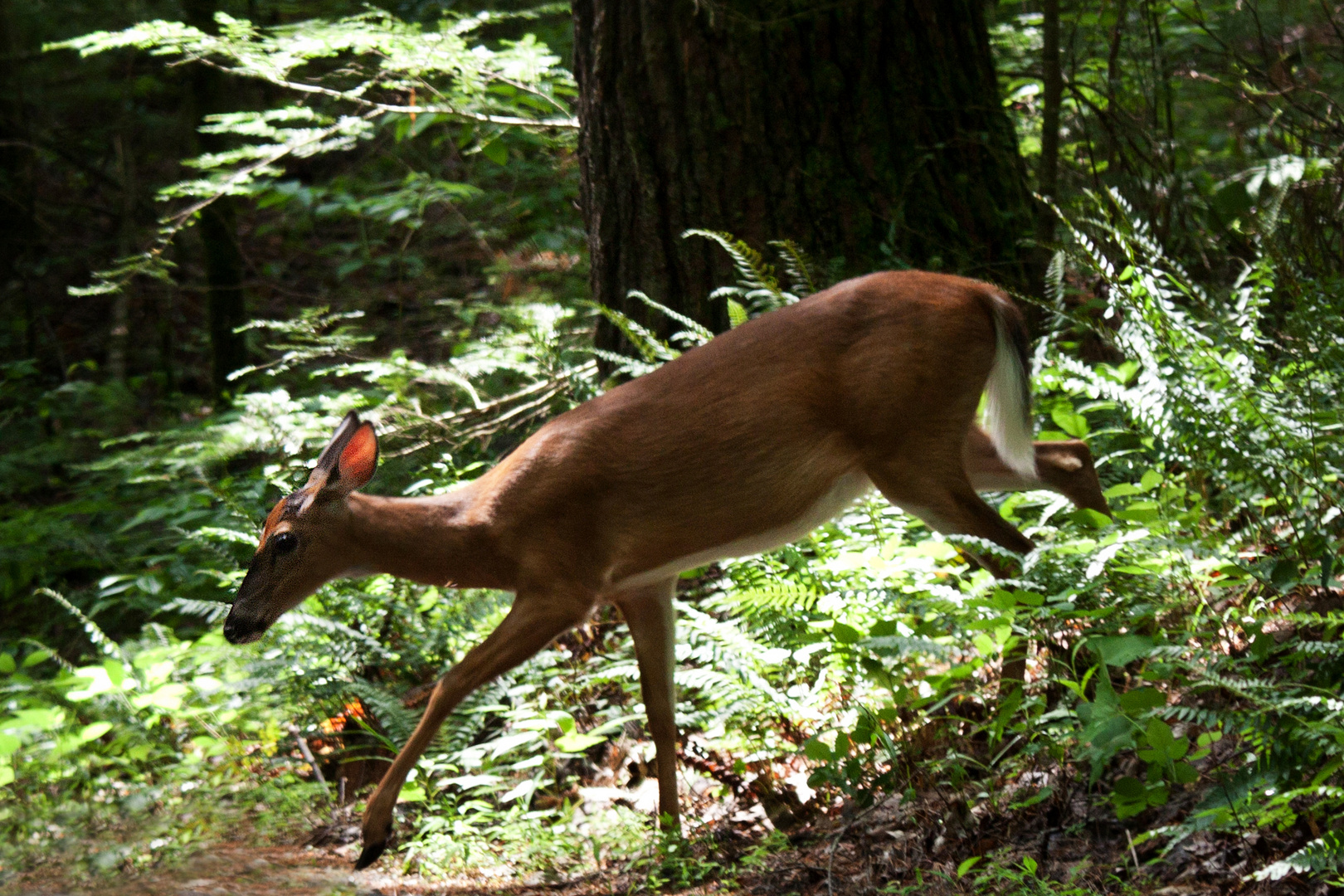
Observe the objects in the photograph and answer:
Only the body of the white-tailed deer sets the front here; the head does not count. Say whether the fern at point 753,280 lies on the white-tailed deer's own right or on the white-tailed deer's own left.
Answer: on the white-tailed deer's own right

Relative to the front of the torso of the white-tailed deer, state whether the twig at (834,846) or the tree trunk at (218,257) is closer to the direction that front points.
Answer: the tree trunk

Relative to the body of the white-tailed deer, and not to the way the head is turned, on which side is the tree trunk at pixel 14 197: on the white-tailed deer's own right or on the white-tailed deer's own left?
on the white-tailed deer's own right

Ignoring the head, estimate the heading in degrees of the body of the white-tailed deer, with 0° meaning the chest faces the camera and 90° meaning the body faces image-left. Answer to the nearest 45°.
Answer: approximately 90°

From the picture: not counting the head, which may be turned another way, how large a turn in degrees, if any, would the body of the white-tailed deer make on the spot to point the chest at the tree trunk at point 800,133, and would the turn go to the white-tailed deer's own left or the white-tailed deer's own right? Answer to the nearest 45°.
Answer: approximately 90° to the white-tailed deer's own right

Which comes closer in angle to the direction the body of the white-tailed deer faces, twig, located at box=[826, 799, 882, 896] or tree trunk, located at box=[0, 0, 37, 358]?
the tree trunk
